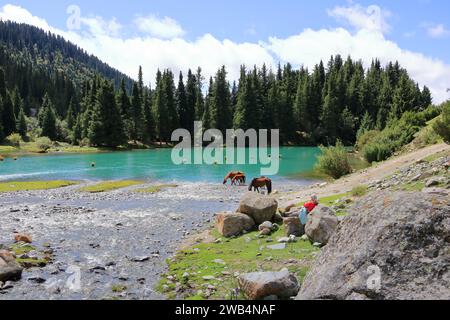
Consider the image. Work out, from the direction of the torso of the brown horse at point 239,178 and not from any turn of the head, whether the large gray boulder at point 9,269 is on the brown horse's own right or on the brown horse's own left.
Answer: on the brown horse's own left

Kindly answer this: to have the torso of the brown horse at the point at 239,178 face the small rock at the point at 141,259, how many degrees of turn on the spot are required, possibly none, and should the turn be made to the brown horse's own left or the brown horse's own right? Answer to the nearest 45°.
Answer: approximately 90° to the brown horse's own left

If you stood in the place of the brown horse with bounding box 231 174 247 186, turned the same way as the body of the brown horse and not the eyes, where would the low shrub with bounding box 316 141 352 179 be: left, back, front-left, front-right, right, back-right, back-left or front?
back

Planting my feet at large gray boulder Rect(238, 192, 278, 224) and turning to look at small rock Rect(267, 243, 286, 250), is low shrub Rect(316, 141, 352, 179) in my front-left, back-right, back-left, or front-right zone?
back-left

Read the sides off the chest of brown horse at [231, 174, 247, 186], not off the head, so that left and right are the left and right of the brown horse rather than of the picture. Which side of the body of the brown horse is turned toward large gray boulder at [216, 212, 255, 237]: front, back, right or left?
left

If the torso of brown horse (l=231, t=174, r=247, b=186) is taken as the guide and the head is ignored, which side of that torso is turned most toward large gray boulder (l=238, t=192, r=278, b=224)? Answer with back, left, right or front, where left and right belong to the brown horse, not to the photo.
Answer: left

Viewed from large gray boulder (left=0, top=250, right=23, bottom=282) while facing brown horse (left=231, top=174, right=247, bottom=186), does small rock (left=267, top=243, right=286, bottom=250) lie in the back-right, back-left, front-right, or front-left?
front-right

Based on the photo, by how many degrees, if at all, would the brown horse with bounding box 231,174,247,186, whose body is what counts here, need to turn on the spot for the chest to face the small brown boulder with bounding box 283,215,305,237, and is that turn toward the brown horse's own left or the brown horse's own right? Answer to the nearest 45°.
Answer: approximately 90° to the brown horse's own left

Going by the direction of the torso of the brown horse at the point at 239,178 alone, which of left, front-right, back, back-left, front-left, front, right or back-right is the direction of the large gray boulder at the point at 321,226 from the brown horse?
left

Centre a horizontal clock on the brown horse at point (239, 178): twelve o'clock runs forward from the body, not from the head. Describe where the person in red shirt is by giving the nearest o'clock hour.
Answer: The person in red shirt is roughly at 9 o'clock from the brown horse.

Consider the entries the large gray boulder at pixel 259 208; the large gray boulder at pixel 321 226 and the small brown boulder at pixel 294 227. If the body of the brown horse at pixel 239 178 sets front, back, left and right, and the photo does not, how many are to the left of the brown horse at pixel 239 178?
3

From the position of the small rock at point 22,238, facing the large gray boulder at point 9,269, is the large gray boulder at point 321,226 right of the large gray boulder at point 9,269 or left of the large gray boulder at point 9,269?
left

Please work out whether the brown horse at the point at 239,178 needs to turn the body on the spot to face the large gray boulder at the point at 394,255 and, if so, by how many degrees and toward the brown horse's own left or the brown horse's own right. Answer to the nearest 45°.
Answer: approximately 90° to the brown horse's own left

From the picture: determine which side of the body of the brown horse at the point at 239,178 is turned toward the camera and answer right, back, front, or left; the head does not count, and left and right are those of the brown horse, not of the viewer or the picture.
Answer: left
